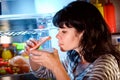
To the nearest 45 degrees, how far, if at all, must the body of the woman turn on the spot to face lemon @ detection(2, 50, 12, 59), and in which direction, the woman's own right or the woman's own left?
approximately 45° to the woman's own right

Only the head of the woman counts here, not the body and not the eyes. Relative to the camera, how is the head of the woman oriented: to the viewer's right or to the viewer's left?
to the viewer's left

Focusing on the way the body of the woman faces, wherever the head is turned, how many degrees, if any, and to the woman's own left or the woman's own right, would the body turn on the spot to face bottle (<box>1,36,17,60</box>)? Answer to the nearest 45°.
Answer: approximately 45° to the woman's own right

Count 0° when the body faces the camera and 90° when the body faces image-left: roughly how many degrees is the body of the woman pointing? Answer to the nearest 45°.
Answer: approximately 90°
